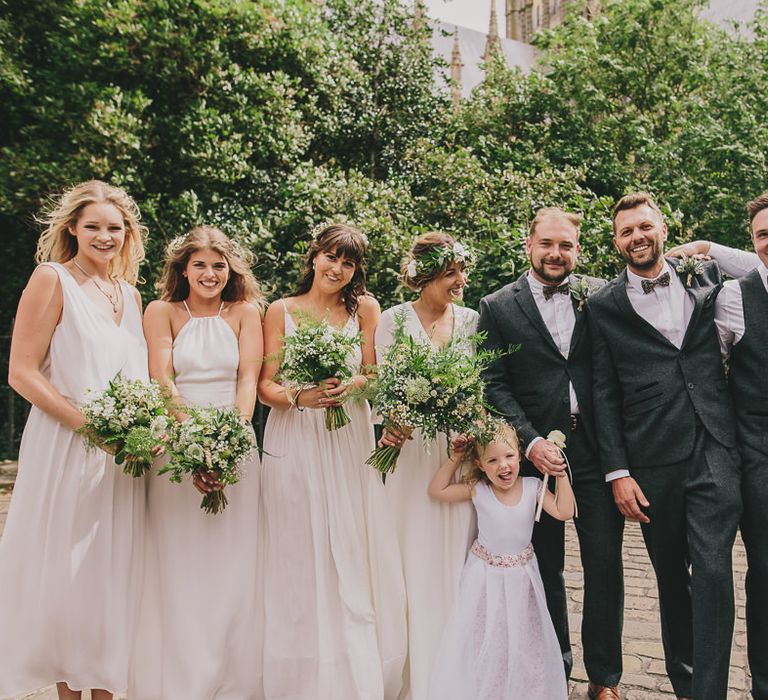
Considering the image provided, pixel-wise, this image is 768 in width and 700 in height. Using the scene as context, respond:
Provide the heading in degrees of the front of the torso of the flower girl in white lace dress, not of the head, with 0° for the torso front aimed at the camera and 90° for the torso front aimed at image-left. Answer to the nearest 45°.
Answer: approximately 0°

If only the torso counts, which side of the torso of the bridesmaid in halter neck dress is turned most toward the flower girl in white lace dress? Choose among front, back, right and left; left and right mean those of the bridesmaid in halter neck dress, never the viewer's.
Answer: left

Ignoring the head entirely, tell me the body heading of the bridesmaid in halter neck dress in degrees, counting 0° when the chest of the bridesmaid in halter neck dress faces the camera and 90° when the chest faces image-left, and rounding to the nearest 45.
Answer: approximately 0°

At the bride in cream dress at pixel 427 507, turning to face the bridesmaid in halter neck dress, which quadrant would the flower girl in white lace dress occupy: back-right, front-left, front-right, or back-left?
back-left

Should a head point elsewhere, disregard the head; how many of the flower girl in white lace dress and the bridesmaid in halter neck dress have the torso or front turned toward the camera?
2

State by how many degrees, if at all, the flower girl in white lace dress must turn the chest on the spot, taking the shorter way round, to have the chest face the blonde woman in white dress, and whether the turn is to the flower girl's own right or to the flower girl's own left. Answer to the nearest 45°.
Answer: approximately 90° to the flower girl's own right

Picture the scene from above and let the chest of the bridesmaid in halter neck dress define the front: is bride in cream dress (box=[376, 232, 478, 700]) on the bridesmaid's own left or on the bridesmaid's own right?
on the bridesmaid's own left
